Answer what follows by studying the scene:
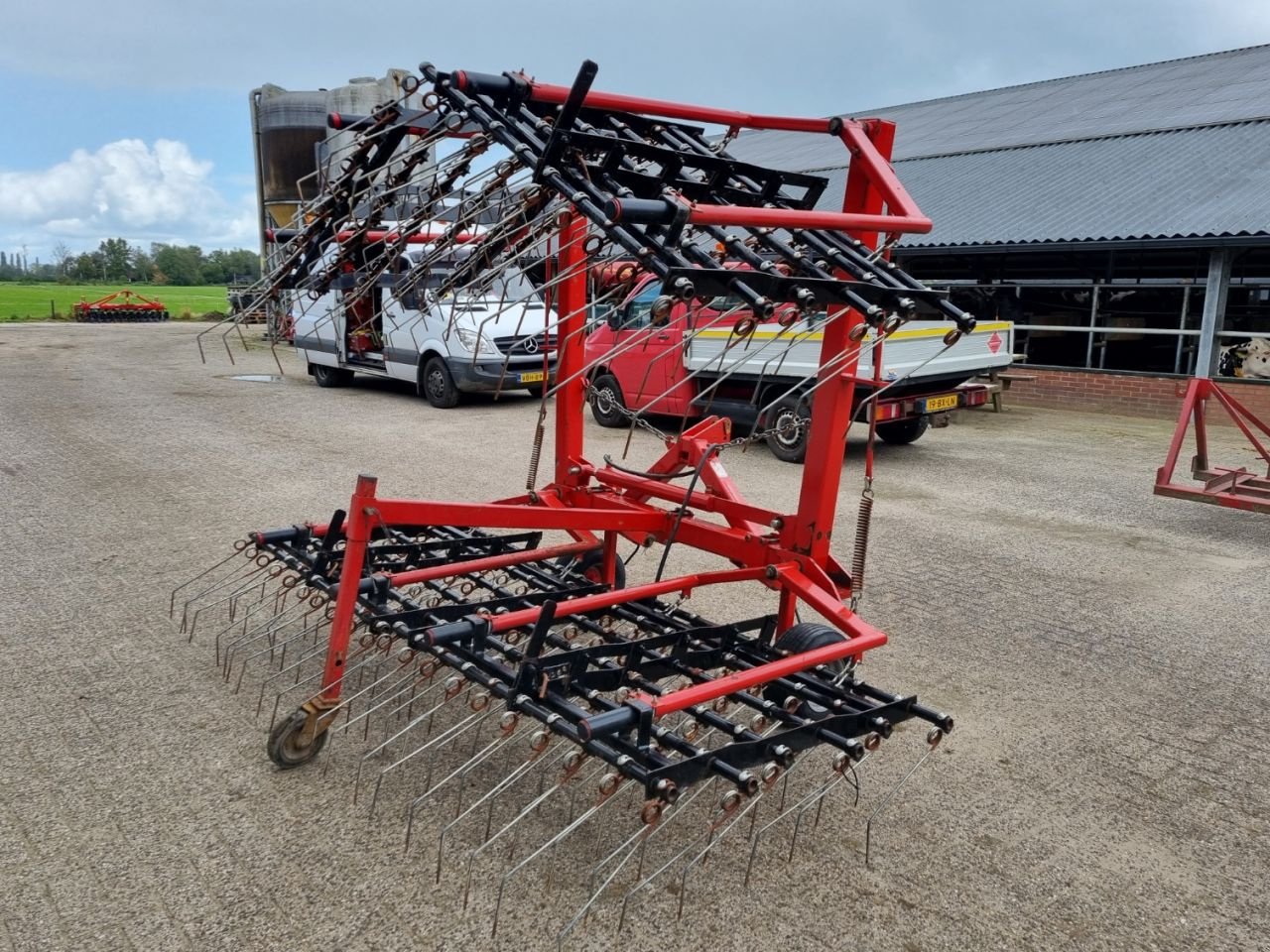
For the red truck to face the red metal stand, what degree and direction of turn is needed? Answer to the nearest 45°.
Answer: approximately 180°

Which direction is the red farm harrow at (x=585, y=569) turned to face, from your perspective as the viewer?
facing away from the viewer and to the right of the viewer

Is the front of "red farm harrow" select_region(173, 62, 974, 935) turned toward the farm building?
yes

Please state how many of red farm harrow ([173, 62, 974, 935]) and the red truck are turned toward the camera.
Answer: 0

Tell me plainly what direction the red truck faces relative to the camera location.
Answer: facing away from the viewer and to the left of the viewer

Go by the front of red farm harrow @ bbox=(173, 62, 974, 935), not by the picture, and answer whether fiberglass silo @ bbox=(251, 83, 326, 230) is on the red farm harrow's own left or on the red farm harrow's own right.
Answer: on the red farm harrow's own left

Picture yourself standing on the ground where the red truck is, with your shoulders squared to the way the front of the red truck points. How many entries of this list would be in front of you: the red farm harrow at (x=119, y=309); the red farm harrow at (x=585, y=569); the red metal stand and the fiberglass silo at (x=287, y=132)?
2

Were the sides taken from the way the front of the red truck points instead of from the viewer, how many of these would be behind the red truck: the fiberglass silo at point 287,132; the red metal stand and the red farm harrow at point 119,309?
1

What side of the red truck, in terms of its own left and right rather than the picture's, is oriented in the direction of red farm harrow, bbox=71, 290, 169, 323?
front

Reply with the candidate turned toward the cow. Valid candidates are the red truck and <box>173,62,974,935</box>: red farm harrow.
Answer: the red farm harrow

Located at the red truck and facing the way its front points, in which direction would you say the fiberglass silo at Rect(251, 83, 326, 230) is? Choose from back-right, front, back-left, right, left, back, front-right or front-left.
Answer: front
